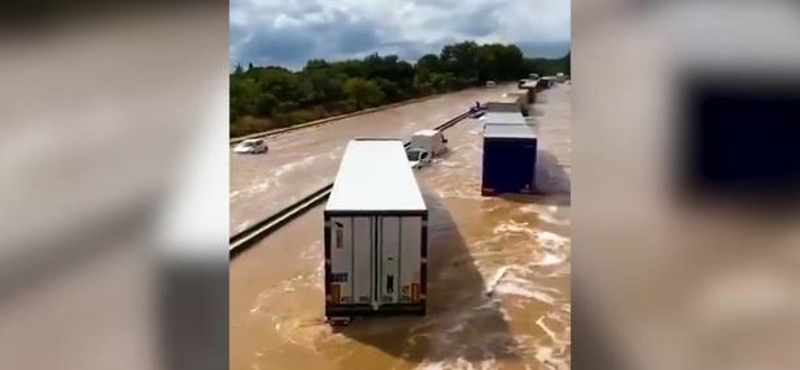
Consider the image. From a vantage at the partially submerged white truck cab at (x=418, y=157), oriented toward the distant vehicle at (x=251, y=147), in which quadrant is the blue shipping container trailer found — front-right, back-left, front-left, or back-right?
back-left

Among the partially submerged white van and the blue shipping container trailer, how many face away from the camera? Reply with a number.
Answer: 1

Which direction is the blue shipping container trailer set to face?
away from the camera

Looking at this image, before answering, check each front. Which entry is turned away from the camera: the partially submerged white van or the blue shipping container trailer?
the blue shipping container trailer

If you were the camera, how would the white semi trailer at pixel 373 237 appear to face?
facing away from the viewer
